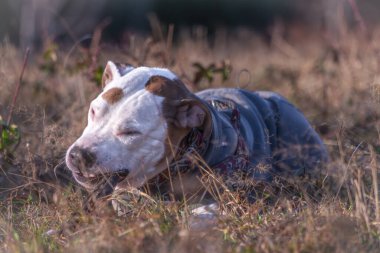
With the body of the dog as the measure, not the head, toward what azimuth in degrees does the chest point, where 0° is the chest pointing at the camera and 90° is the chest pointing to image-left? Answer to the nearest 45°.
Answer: approximately 45°

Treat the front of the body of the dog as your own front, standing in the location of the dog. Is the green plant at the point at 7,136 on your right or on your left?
on your right
